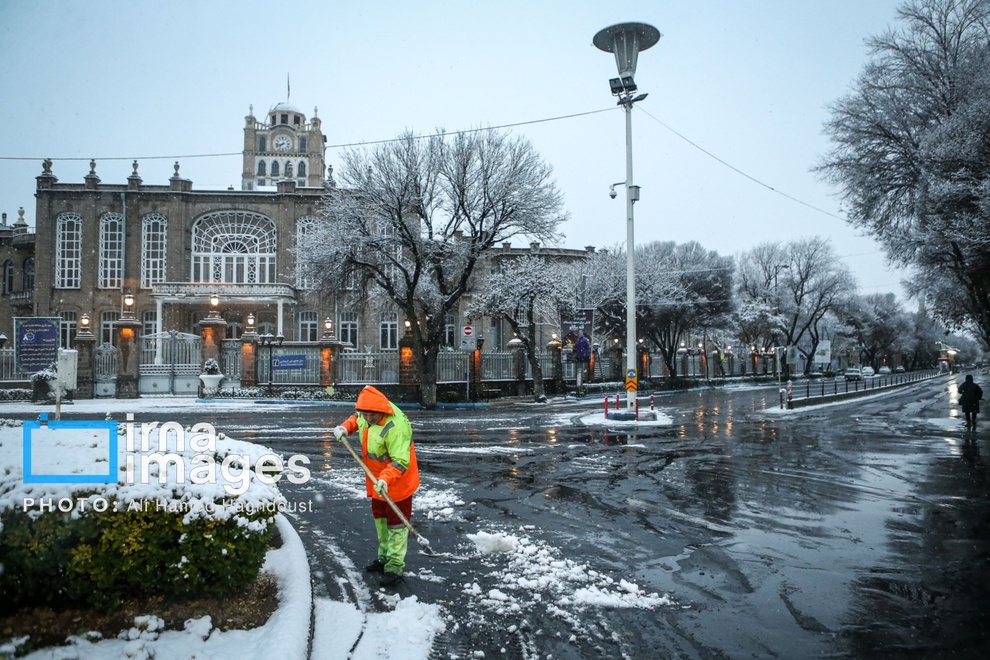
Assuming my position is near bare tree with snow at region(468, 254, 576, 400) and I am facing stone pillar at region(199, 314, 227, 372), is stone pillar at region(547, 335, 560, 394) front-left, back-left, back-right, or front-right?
back-right

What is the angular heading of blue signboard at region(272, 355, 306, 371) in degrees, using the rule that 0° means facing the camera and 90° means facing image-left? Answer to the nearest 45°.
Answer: approximately 0°

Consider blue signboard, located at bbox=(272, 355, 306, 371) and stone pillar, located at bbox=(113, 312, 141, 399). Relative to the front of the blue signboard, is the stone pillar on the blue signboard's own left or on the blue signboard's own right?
on the blue signboard's own right

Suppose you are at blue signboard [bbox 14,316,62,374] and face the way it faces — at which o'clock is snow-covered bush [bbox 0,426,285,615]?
The snow-covered bush is roughly at 12 o'clock from the blue signboard.

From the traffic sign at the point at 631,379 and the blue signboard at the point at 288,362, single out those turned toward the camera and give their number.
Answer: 2

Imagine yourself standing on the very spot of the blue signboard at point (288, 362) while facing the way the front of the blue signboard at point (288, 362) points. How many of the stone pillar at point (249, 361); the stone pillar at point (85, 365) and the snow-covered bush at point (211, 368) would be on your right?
3

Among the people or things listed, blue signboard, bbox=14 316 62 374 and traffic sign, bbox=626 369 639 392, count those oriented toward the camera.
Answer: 2
